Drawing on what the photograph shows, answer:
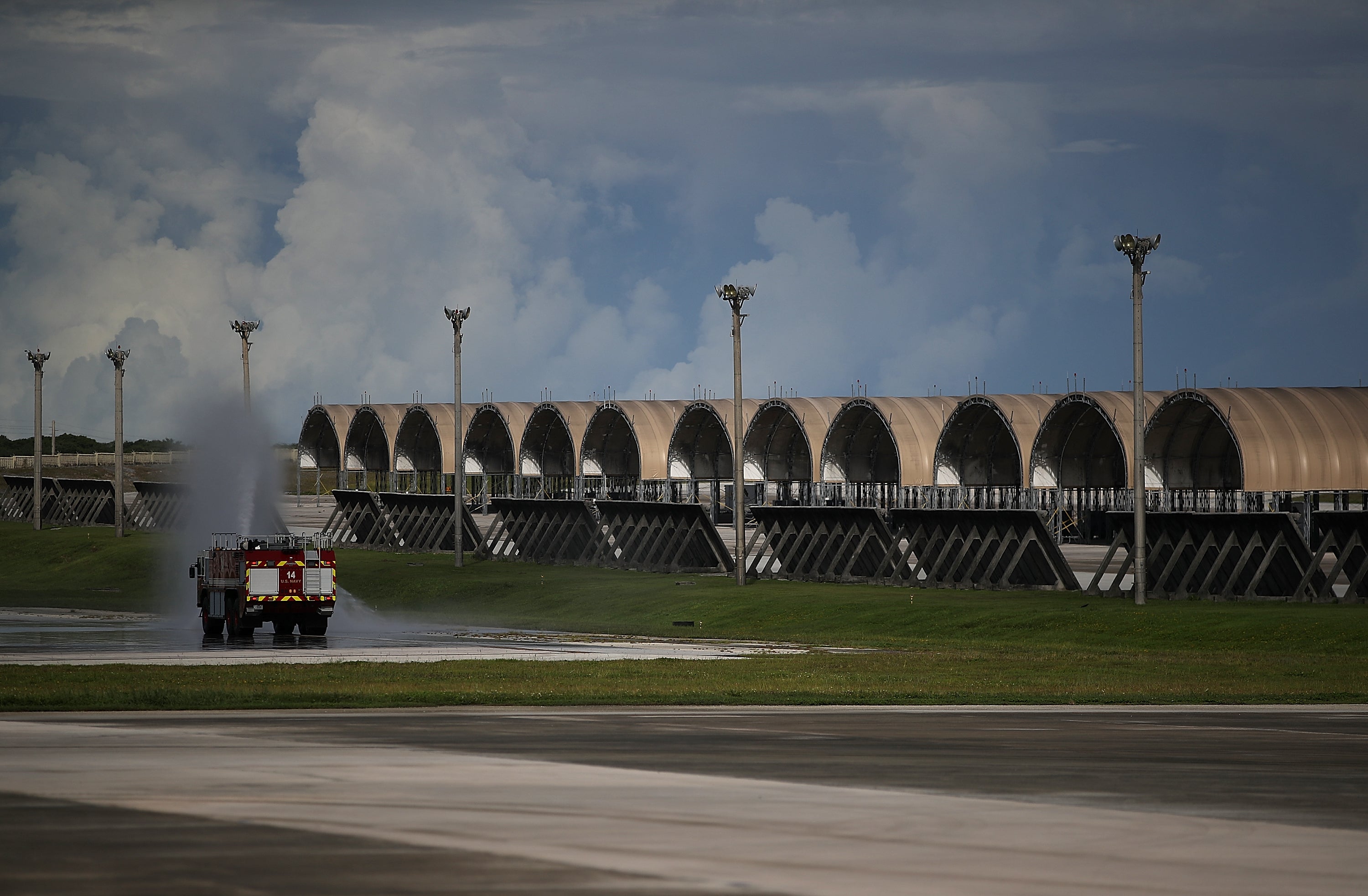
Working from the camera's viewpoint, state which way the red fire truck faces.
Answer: facing away from the viewer

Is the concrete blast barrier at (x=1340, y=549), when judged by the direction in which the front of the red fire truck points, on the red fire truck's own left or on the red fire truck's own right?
on the red fire truck's own right

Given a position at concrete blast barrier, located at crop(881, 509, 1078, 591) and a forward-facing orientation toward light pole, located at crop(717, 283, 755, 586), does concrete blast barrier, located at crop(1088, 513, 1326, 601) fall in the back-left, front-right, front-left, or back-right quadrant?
back-left

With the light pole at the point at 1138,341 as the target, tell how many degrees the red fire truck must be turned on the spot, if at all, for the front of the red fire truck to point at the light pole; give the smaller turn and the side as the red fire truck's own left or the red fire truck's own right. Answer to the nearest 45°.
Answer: approximately 90° to the red fire truck's own right

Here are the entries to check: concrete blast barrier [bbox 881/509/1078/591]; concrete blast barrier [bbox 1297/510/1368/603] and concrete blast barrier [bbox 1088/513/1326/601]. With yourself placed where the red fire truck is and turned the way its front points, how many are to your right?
3

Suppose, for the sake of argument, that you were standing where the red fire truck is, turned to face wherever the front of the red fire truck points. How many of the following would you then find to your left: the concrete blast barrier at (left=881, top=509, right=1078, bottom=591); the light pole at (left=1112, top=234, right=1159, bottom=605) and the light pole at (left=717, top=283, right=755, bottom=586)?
0

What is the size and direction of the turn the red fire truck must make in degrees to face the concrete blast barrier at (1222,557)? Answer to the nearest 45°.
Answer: approximately 90° to its right

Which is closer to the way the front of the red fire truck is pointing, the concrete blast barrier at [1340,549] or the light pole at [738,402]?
the light pole

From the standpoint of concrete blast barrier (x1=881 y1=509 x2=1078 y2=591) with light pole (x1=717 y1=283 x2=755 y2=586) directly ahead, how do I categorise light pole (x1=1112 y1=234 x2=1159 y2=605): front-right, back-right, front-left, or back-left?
back-left

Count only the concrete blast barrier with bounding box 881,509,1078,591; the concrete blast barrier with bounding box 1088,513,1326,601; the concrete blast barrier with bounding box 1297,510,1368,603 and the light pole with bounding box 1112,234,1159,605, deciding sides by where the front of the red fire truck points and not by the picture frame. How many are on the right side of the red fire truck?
4

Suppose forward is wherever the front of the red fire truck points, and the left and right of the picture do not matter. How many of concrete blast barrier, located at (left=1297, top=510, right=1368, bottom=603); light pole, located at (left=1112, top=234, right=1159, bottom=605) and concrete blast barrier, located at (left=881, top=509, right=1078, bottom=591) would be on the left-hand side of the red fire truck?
0

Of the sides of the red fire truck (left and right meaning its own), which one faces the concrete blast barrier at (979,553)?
right

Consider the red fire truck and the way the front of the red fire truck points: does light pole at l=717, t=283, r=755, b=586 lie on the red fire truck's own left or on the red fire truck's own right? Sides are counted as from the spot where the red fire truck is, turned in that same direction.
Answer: on the red fire truck's own right

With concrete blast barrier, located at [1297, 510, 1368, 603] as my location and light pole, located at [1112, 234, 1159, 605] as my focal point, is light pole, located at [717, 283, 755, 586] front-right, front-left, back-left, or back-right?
front-right
